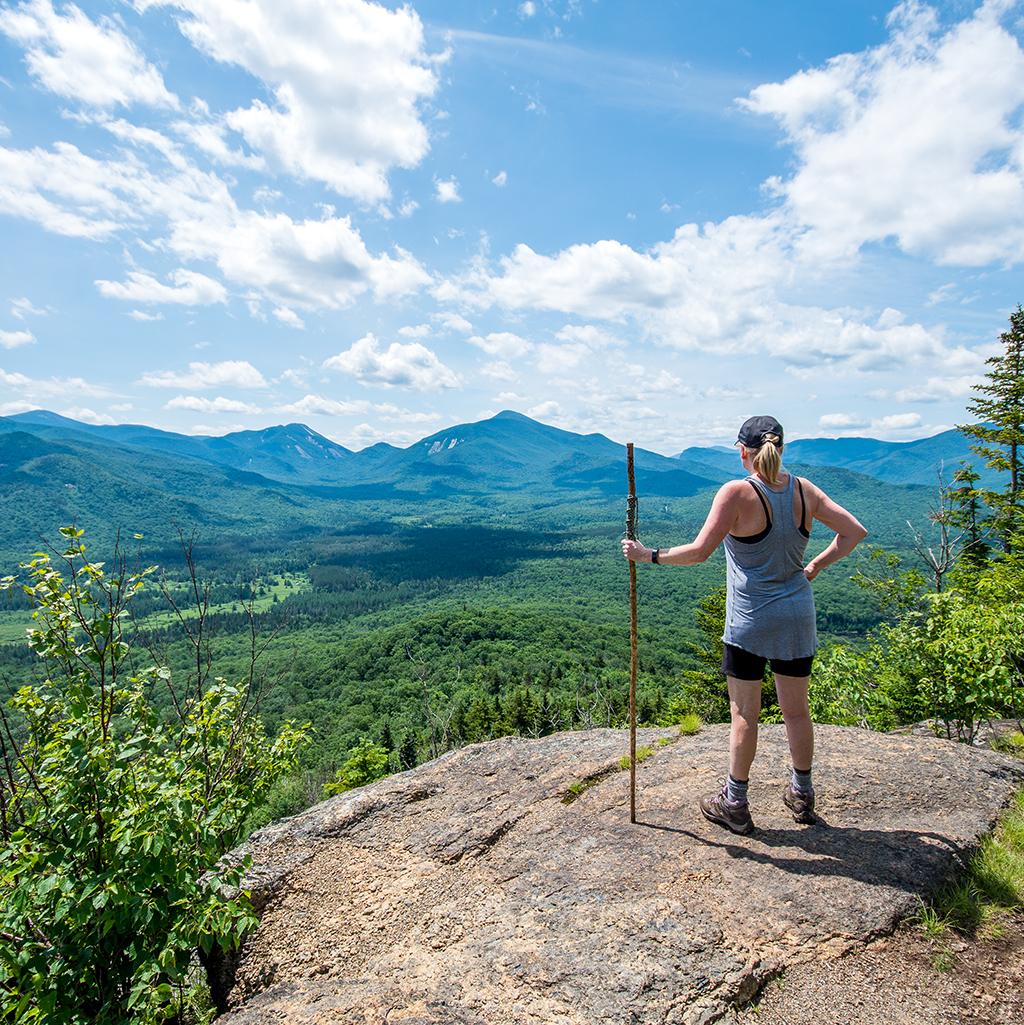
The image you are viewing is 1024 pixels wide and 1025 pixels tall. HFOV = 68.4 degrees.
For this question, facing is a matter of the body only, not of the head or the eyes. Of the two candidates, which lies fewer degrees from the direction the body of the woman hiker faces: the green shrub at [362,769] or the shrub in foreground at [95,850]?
the green shrub

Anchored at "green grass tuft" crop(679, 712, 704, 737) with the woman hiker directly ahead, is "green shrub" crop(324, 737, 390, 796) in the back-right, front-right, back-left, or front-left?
back-right

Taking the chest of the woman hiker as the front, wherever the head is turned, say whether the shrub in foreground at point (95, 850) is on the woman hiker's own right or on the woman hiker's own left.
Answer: on the woman hiker's own left

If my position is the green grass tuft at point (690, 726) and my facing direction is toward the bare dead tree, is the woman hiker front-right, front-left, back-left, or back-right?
back-right

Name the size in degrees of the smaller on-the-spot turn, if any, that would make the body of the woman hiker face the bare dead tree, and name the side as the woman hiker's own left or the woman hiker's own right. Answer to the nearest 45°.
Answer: approximately 45° to the woman hiker's own right

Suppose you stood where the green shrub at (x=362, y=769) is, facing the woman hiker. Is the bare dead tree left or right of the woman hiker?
left

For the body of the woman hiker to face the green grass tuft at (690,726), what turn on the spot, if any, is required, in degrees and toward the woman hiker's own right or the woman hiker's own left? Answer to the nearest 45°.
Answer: approximately 45° to the woman hiker's own right

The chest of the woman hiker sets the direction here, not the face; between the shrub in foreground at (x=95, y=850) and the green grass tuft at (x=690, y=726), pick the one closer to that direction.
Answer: the green grass tuft

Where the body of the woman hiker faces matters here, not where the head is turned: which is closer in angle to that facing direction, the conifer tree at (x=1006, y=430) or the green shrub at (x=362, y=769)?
the green shrub

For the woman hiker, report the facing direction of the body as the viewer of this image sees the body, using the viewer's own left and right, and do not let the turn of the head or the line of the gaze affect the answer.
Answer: facing away from the viewer and to the left of the viewer
